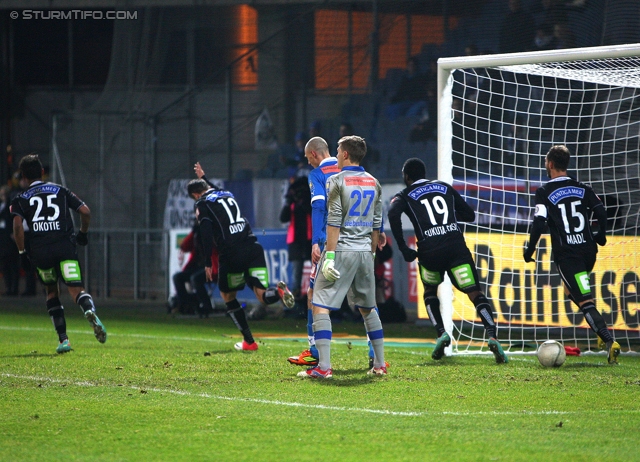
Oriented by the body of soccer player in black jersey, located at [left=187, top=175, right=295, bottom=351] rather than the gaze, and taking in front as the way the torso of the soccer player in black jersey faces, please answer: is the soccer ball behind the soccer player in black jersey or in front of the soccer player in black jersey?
behind

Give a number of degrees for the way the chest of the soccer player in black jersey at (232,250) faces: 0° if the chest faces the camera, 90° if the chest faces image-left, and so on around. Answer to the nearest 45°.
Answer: approximately 135°

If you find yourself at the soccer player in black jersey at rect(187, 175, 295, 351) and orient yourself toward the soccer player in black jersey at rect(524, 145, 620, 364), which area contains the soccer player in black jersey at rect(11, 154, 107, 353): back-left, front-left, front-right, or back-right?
back-right

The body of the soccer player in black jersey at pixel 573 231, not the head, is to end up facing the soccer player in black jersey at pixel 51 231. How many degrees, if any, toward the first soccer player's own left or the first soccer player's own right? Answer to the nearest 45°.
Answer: approximately 45° to the first soccer player's own left

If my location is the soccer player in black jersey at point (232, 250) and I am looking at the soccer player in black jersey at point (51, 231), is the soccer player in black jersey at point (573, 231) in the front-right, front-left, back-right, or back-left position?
back-left

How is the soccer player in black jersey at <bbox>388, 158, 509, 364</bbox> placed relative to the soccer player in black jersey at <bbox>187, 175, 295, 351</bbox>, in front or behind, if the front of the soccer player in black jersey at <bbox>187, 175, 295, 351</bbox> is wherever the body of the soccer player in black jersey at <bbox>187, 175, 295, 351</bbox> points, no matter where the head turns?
behind

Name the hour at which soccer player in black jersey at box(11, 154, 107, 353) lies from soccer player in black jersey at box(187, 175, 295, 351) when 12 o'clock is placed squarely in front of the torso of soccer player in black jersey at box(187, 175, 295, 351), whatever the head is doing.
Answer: soccer player in black jersey at box(11, 154, 107, 353) is roughly at 10 o'clock from soccer player in black jersey at box(187, 175, 295, 351).

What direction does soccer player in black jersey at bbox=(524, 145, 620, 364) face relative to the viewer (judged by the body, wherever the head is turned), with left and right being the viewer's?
facing away from the viewer and to the left of the viewer
